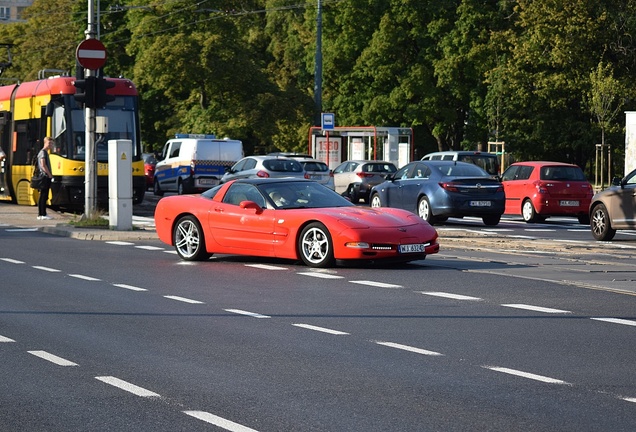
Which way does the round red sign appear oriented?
toward the camera

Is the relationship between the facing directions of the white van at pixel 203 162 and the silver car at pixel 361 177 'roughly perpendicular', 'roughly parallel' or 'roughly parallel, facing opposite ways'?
roughly parallel

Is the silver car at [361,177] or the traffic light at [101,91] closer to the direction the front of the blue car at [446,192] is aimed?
the silver car

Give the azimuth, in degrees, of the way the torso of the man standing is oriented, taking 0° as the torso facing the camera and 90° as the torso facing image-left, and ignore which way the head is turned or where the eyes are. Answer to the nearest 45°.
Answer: approximately 270°

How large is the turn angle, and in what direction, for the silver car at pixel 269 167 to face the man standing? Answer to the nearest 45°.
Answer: approximately 90° to its left

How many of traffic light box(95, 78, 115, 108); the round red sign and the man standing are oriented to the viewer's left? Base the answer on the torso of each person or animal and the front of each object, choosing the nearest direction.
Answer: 0

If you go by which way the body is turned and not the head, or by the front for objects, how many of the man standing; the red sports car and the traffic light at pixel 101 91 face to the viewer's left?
0

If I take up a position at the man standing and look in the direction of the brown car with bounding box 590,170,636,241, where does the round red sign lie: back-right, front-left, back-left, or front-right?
front-right

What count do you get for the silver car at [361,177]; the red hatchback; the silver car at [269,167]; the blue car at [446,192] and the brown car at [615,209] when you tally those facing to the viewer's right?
0

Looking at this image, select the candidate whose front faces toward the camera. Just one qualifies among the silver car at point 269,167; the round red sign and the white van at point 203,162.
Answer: the round red sign
